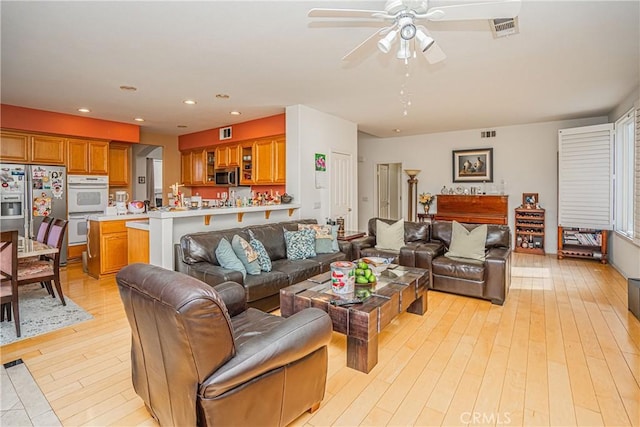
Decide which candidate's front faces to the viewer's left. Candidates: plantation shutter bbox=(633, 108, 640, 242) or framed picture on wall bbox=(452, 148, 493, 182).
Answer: the plantation shutter

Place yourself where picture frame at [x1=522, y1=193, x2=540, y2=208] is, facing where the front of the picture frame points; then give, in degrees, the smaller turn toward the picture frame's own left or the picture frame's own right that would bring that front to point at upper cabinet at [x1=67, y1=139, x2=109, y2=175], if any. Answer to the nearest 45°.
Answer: approximately 45° to the picture frame's own right

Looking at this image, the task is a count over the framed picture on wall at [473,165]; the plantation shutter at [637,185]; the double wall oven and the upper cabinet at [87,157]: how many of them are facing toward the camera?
3

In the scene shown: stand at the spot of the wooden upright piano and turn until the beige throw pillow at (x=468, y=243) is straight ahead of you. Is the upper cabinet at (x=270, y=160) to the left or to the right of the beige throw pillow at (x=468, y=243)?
right

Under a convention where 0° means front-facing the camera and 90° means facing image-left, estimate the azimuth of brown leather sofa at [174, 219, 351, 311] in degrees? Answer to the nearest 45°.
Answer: approximately 315°

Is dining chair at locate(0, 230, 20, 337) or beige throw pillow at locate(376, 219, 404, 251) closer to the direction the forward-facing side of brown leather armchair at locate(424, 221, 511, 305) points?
the dining chair

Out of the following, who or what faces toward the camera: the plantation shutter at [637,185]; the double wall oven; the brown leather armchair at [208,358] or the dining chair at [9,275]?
the double wall oven

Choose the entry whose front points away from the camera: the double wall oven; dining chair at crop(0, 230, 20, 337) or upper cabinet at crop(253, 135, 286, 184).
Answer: the dining chair

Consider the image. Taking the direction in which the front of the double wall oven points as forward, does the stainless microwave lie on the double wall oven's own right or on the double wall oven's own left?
on the double wall oven's own left
